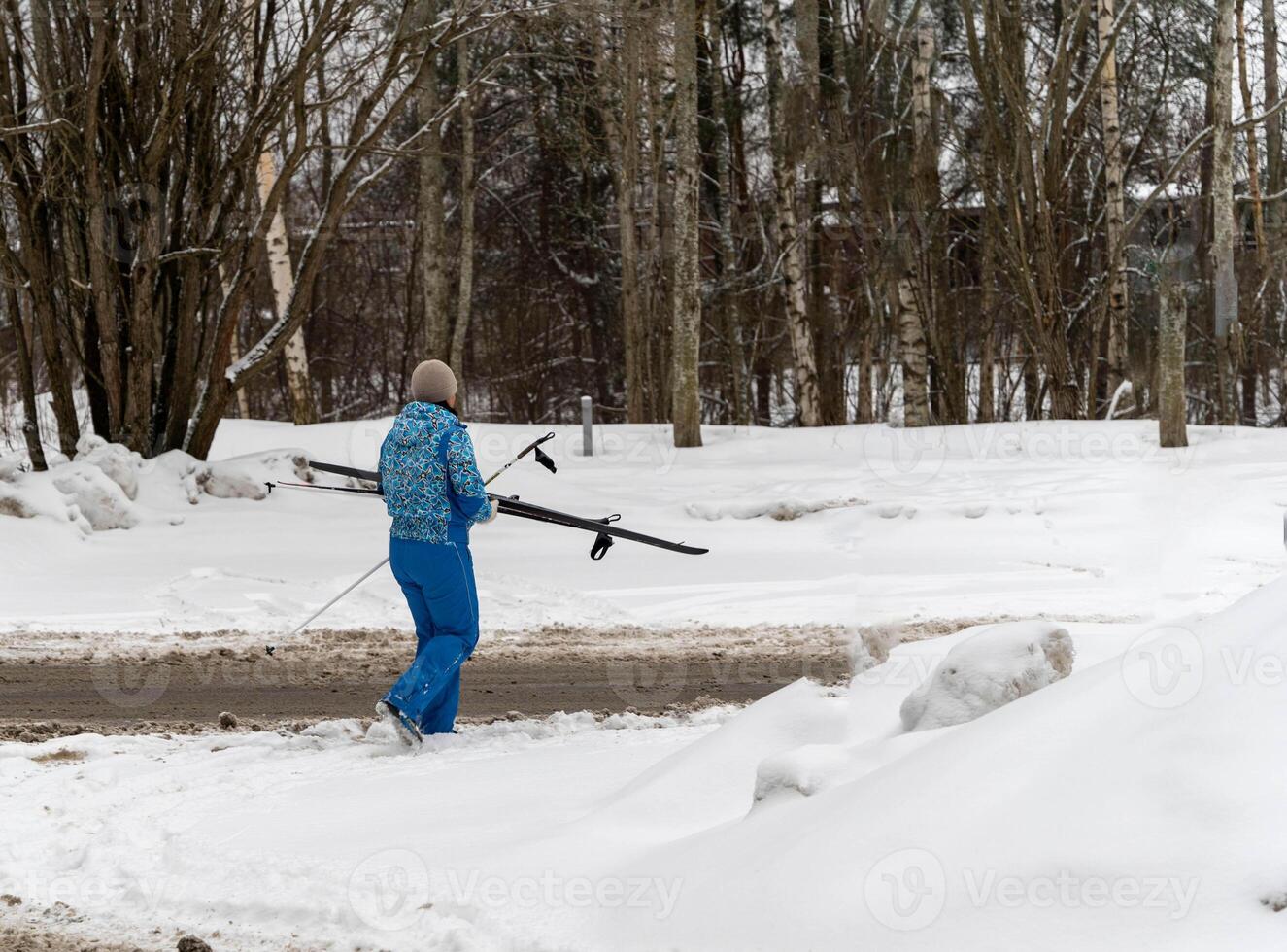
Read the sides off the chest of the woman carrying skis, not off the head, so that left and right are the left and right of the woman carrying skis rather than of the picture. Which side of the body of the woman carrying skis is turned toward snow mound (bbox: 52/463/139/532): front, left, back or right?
left

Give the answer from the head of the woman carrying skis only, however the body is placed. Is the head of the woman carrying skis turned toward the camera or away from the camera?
away from the camera

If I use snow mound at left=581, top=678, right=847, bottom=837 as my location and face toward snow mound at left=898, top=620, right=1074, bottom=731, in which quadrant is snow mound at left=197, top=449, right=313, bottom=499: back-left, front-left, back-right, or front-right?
front-left

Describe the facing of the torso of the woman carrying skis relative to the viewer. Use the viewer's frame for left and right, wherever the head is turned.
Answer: facing away from the viewer and to the right of the viewer

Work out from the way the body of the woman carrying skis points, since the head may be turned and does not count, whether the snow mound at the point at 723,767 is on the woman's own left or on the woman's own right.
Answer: on the woman's own right

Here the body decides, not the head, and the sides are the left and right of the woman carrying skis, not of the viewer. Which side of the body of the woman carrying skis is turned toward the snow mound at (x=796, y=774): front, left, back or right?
right

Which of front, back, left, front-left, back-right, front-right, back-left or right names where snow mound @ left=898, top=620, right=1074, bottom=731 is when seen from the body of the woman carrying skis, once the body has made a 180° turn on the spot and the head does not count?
left

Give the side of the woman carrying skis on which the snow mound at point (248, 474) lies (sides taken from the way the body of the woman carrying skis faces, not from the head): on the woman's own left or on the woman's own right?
on the woman's own left
